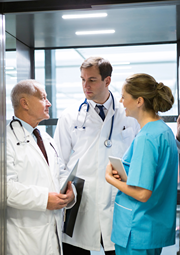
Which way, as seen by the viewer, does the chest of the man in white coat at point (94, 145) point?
toward the camera

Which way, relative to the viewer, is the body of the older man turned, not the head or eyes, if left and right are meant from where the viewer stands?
facing the viewer and to the right of the viewer

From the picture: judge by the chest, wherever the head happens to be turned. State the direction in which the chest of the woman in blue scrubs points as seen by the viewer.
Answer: to the viewer's left

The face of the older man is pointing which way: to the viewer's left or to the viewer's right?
to the viewer's right

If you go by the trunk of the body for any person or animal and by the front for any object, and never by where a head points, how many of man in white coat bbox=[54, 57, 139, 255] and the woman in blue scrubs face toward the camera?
1

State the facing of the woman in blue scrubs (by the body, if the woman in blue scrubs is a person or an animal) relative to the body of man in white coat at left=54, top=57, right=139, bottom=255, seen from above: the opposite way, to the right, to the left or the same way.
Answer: to the right

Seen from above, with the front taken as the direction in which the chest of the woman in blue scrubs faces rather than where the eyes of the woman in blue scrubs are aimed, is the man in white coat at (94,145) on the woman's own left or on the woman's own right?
on the woman's own right
